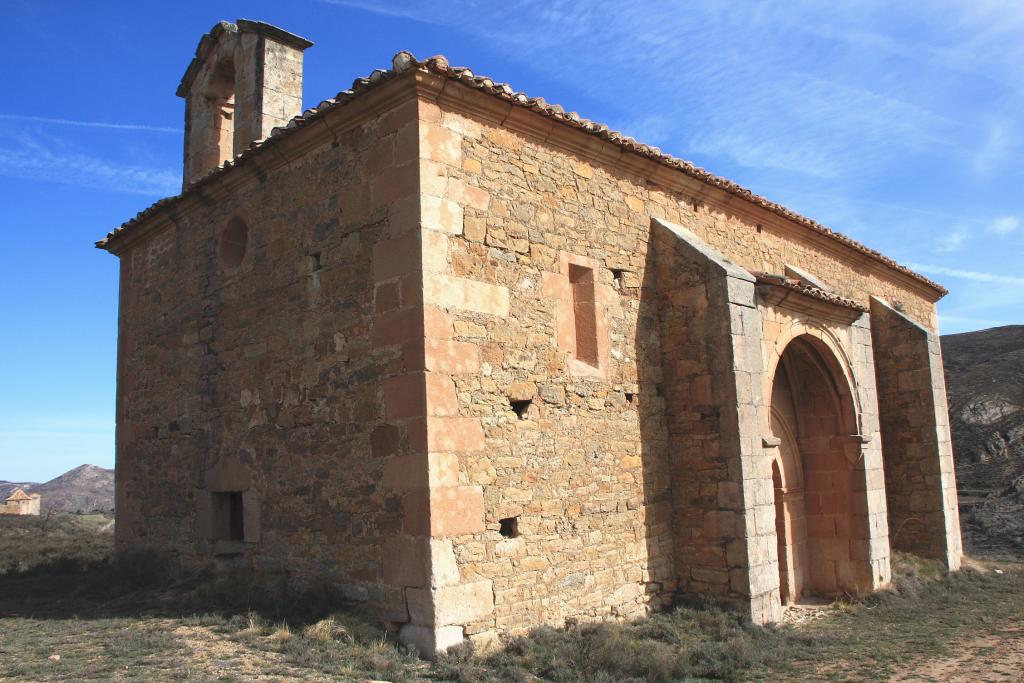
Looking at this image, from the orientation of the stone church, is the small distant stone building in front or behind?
behind

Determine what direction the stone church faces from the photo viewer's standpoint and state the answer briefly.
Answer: facing the viewer and to the right of the viewer
